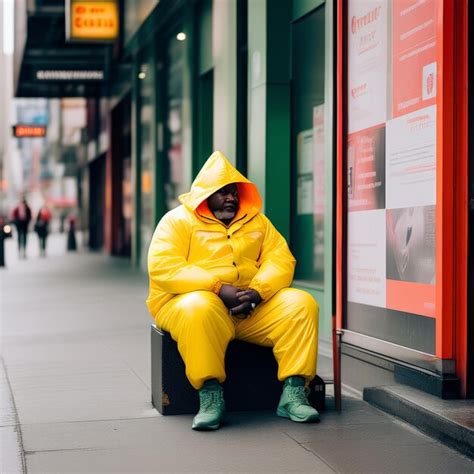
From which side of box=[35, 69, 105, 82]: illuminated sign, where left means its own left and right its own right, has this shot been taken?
front

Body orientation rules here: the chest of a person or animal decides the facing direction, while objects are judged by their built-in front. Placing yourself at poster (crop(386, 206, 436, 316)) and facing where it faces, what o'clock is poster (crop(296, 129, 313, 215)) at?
poster (crop(296, 129, 313, 215)) is roughly at 4 o'clock from poster (crop(386, 206, 436, 316)).

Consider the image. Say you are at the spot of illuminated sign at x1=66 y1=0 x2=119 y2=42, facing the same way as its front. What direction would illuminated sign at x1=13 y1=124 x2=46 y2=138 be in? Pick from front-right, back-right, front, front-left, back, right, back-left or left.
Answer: back

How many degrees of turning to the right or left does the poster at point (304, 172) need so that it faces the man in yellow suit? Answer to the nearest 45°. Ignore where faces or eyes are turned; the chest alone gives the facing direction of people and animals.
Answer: approximately 45° to its left

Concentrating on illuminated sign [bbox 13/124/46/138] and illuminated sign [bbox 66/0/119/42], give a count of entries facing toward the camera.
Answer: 2

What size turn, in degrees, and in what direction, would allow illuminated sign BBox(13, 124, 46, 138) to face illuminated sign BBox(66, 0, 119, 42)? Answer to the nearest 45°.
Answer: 0° — it already faces it

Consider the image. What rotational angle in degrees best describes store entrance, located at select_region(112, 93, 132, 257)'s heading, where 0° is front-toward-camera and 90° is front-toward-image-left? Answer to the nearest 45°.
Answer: approximately 90°

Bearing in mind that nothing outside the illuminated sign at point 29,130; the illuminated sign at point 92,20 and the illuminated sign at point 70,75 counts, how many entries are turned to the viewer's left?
0

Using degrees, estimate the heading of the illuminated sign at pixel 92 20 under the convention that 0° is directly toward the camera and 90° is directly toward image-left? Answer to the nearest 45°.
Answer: approximately 0°

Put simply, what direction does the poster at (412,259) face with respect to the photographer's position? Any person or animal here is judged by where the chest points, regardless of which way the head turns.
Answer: facing the viewer and to the left of the viewer

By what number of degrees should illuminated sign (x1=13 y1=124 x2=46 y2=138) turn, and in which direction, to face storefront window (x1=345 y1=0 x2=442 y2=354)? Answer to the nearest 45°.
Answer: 0° — it already faces it
